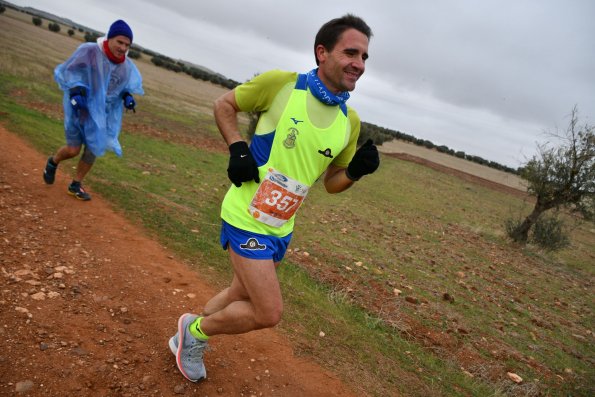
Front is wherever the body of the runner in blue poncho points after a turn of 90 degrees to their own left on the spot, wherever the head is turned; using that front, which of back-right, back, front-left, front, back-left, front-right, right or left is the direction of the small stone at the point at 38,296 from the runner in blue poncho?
back-right

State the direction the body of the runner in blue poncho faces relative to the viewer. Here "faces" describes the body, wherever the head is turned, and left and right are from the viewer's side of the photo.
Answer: facing the viewer and to the right of the viewer

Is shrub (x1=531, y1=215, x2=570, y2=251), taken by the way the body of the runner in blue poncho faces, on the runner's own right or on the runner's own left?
on the runner's own left

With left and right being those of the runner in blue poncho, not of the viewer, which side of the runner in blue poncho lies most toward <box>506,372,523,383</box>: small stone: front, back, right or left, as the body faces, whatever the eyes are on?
front

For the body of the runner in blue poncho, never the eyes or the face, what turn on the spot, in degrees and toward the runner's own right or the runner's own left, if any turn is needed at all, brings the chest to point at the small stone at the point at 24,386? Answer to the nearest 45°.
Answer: approximately 45° to the runner's own right
